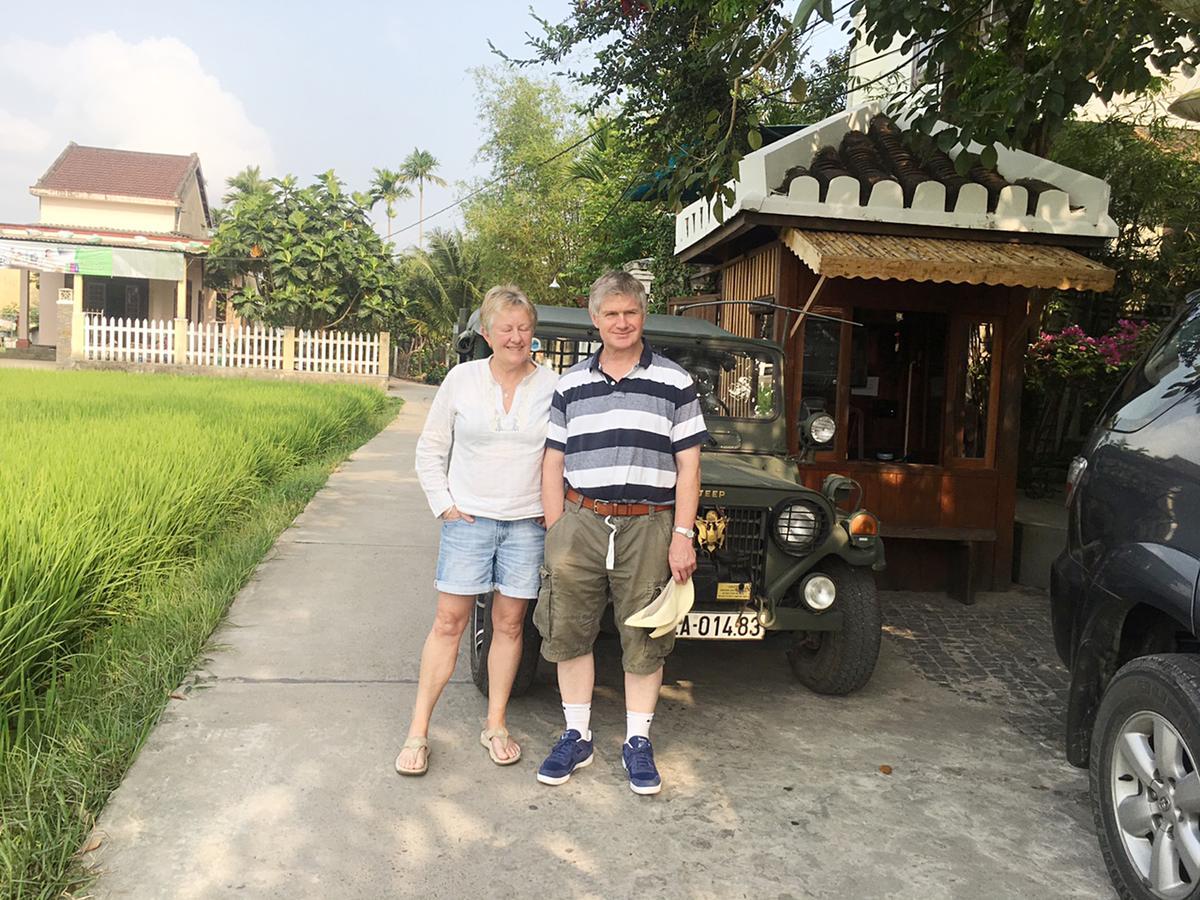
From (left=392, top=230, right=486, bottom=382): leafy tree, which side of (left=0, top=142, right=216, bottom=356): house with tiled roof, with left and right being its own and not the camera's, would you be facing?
left

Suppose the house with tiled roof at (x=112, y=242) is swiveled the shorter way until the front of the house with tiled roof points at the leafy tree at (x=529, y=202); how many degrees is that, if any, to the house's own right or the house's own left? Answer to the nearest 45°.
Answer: approximately 90° to the house's own left

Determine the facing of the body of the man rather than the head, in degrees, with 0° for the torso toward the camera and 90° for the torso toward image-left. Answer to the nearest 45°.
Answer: approximately 0°

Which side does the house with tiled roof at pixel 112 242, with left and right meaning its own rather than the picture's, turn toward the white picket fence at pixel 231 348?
front

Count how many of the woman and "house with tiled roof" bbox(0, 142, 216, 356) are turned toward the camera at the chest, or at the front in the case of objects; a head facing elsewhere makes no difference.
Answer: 2

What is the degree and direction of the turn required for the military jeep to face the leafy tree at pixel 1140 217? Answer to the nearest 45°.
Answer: approximately 90° to its left

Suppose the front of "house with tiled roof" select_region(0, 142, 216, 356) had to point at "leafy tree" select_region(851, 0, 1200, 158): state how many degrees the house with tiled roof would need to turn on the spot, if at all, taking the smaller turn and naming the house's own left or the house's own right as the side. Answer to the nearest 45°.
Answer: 0° — it already faces it

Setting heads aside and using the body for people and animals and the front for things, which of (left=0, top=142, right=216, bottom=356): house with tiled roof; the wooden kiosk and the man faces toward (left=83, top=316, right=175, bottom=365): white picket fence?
the house with tiled roof

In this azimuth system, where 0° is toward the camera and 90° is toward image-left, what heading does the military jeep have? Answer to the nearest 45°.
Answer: approximately 315°

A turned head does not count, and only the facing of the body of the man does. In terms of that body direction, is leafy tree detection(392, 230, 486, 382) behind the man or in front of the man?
behind

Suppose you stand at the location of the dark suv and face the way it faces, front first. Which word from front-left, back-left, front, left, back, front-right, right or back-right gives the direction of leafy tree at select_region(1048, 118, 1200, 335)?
back-left

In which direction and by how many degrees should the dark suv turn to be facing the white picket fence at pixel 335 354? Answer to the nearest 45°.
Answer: approximately 180°

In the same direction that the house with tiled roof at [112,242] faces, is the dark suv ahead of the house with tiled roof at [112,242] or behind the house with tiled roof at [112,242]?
ahead
